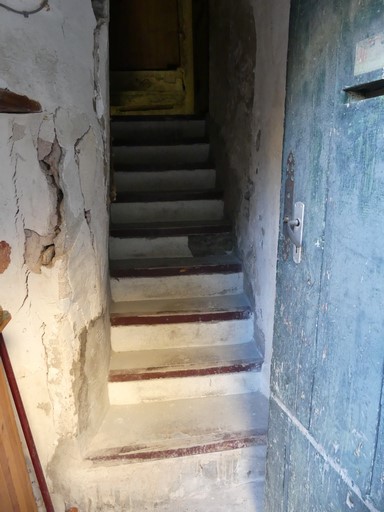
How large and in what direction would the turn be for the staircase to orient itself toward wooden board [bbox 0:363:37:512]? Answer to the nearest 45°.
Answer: approximately 45° to its right

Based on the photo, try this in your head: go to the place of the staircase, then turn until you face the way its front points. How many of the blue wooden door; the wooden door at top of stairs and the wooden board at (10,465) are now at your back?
1

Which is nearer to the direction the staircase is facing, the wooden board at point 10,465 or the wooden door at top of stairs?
the wooden board

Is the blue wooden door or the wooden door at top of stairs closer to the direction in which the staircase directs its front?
the blue wooden door

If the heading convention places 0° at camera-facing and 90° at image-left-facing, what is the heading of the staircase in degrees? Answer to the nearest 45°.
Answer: approximately 0°

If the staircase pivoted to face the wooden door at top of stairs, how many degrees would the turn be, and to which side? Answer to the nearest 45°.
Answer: approximately 180°
